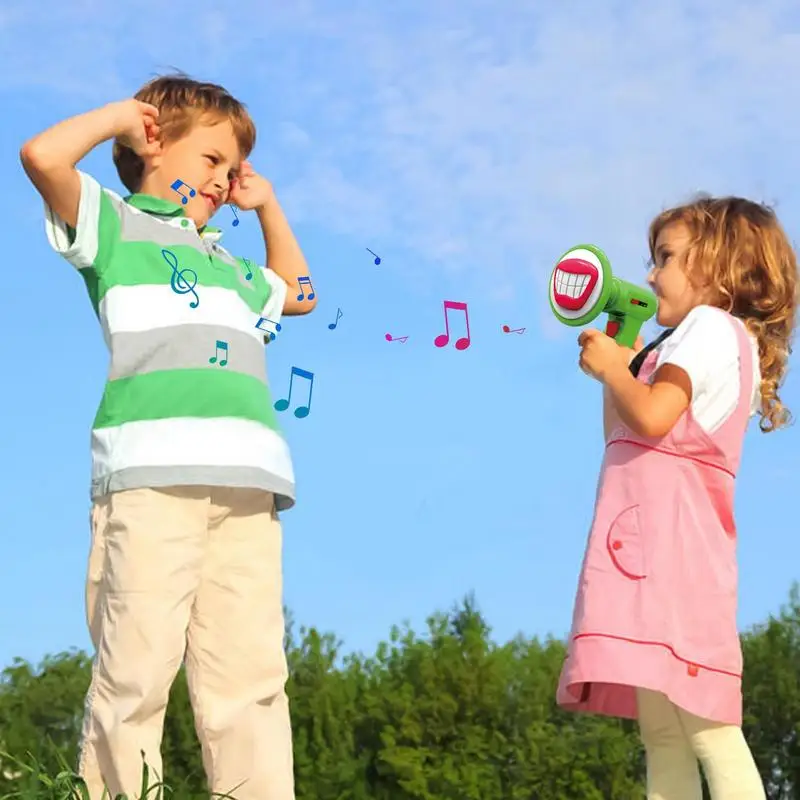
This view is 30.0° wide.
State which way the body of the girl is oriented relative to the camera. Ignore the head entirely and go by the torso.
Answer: to the viewer's left

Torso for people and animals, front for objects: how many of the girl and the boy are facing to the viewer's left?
1

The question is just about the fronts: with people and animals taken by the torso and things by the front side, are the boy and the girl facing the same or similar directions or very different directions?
very different directions

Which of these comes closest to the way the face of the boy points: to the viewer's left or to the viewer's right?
to the viewer's right

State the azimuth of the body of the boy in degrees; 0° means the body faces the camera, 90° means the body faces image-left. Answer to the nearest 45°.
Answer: approximately 315°

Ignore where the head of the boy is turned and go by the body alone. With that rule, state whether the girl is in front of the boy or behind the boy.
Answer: in front

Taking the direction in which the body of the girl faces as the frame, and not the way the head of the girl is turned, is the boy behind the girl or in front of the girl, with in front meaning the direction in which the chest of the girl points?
in front

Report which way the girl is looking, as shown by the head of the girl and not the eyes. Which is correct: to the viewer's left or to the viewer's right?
to the viewer's left
